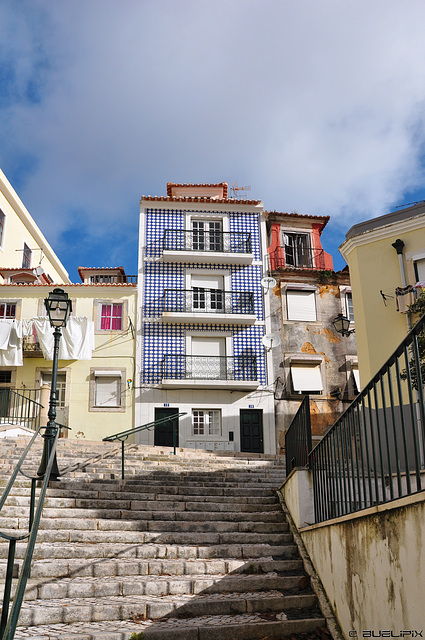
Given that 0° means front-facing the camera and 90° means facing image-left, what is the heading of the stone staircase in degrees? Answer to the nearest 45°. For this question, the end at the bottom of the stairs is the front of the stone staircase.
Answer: approximately 0°

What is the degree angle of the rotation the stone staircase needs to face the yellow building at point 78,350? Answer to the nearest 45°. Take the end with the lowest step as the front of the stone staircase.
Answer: approximately 180°

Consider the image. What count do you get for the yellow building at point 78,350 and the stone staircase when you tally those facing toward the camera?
2

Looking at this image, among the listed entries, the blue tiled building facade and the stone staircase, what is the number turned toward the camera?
2

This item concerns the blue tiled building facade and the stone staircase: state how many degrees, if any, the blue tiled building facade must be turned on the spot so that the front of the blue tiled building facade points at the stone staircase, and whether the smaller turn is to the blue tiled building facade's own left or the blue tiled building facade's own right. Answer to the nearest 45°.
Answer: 0° — it already faces it

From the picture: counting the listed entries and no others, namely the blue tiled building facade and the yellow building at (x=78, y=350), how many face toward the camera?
2

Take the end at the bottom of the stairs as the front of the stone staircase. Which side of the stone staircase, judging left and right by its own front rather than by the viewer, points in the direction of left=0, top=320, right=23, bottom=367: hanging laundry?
back
